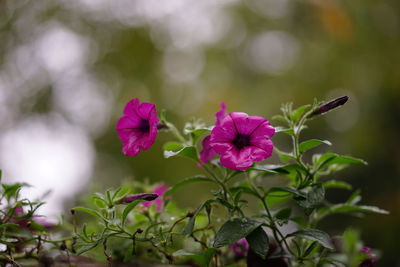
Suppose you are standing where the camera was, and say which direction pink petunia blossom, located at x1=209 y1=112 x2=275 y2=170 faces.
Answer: facing the viewer
